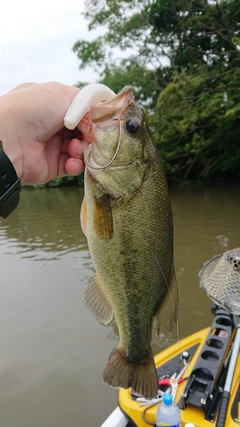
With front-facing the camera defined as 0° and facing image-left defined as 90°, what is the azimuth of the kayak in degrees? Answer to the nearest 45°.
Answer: approximately 225°
